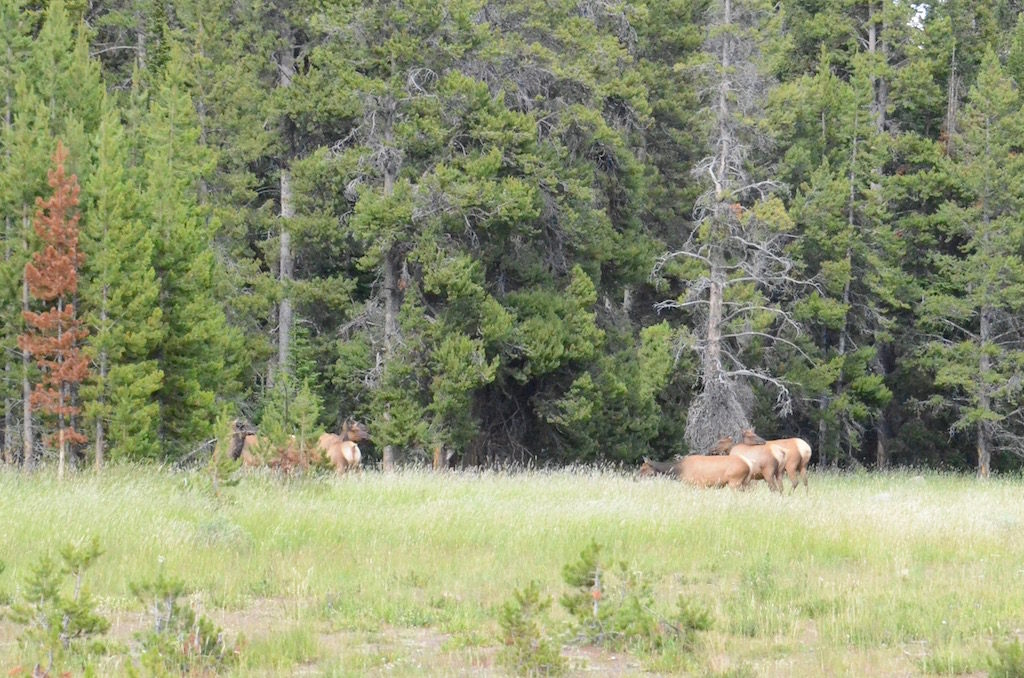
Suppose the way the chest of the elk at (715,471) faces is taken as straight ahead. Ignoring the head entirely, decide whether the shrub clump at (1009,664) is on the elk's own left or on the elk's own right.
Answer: on the elk's own left

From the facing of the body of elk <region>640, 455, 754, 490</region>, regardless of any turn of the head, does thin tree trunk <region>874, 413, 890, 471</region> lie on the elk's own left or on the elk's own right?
on the elk's own right

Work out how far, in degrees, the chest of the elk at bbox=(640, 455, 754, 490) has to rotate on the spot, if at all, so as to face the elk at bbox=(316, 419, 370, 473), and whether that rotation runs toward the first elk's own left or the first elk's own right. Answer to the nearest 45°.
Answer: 0° — it already faces it

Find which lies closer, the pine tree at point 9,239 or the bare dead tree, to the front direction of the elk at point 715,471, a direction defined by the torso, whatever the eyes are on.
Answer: the pine tree

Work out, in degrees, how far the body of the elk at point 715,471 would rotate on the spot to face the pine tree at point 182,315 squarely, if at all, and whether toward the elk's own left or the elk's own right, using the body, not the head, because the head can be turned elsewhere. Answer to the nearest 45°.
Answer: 0° — it already faces it

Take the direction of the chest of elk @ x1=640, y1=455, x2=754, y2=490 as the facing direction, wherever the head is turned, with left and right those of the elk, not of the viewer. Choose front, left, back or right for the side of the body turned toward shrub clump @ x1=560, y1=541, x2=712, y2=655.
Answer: left

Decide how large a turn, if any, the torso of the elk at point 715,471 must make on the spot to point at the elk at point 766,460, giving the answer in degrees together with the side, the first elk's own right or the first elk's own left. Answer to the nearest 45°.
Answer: approximately 135° to the first elk's own right

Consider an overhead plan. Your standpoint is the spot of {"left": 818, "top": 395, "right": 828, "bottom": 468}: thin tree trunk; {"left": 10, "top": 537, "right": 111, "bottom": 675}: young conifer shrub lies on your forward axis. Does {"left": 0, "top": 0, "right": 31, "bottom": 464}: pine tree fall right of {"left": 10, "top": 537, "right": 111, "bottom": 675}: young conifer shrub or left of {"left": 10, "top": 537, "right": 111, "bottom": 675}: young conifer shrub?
right

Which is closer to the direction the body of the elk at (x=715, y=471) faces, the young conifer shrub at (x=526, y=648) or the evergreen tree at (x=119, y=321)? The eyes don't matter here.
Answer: the evergreen tree

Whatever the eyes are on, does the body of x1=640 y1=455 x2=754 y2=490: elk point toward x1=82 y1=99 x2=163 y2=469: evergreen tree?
yes

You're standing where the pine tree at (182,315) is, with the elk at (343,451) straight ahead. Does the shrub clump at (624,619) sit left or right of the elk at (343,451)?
right

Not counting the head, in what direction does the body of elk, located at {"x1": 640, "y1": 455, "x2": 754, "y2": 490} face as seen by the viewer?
to the viewer's left

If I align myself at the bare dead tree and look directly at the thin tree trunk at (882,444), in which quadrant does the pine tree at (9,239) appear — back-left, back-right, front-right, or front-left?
back-left

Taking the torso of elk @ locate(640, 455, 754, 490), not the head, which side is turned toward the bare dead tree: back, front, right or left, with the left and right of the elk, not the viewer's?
right

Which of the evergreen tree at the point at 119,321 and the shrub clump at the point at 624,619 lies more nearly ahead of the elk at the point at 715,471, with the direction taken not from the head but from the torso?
the evergreen tree
